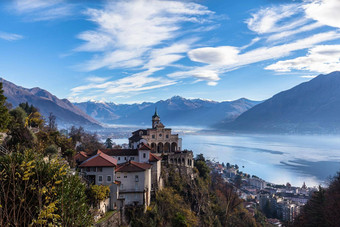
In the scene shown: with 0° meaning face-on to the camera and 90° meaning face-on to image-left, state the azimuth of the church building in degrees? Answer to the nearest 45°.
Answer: approximately 0°

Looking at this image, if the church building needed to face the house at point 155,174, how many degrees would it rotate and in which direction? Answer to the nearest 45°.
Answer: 0° — it already faces it

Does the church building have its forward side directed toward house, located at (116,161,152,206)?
yes
